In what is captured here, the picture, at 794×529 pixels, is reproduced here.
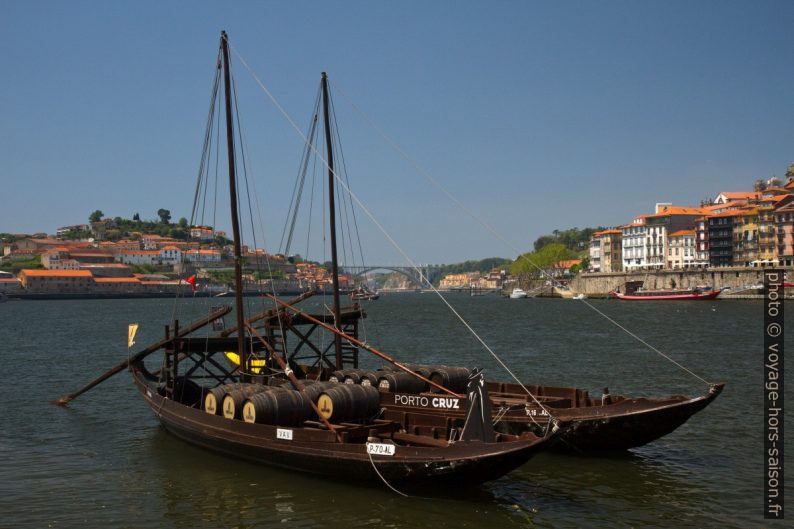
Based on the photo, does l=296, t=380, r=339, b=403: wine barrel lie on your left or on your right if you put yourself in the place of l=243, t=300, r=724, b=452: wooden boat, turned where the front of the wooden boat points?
on your right

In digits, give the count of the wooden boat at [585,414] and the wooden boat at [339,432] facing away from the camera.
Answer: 0

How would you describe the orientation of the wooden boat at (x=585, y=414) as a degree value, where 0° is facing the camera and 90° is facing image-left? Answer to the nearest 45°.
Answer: approximately 315°

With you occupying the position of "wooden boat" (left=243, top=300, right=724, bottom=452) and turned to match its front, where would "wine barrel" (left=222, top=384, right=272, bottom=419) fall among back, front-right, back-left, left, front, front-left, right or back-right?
back-right

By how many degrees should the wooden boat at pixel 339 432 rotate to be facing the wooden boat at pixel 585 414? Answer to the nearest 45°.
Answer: approximately 45° to its left

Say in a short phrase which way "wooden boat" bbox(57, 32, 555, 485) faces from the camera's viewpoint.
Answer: facing the viewer and to the right of the viewer
